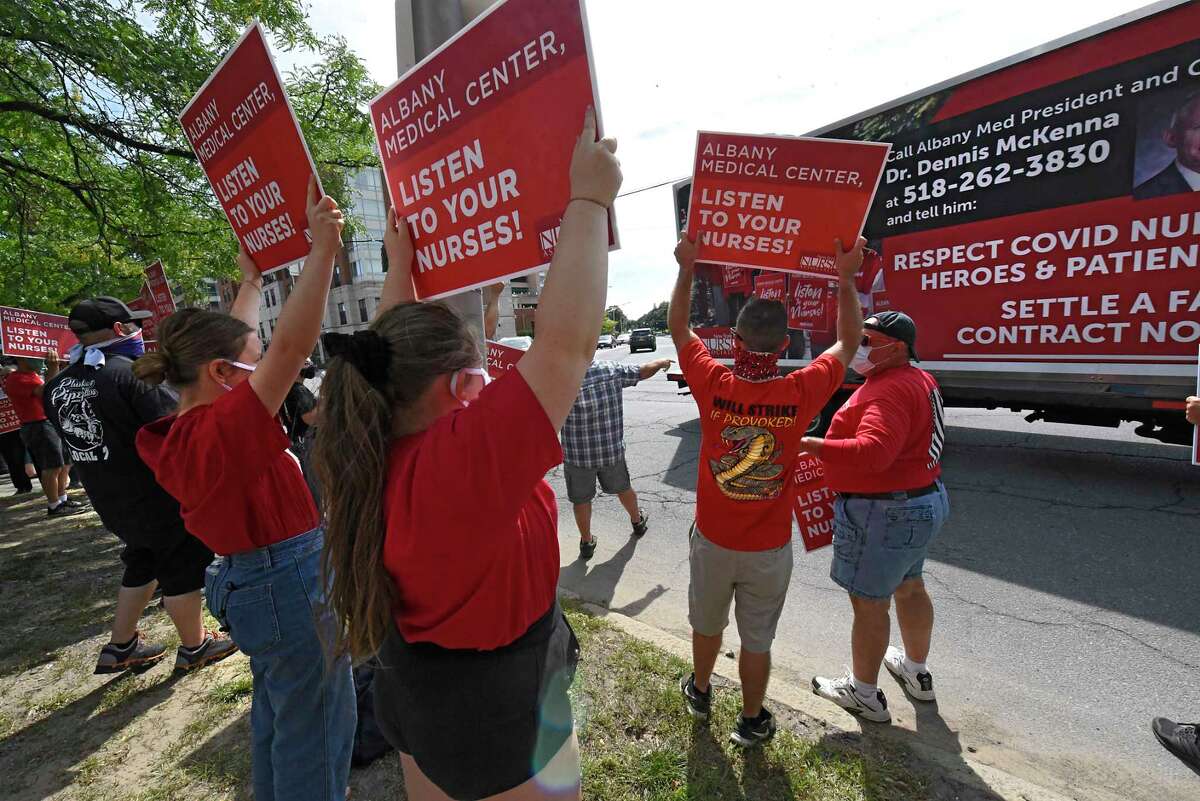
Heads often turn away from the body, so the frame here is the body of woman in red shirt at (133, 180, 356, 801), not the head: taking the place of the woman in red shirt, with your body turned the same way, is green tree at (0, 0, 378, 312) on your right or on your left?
on your left

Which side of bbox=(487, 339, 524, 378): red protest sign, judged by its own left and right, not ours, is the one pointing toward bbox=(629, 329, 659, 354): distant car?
back

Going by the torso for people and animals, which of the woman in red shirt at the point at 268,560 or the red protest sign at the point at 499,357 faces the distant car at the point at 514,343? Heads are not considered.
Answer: the woman in red shirt

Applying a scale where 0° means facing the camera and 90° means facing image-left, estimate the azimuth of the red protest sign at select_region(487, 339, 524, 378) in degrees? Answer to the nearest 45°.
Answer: approximately 0°

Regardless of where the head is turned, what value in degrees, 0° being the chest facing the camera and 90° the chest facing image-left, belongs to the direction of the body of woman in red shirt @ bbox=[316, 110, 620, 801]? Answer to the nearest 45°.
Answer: approximately 225°

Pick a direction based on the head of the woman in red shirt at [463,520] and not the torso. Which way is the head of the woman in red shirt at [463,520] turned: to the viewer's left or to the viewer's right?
to the viewer's right

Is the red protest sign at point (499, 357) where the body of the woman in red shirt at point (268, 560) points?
yes
